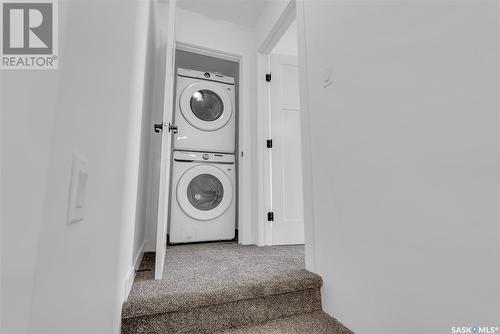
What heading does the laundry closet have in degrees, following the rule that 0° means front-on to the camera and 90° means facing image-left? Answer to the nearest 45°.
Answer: approximately 0°

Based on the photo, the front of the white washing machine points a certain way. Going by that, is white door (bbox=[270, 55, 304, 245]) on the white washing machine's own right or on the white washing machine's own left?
on the white washing machine's own left

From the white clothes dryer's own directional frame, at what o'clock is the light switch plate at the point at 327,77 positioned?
The light switch plate is roughly at 11 o'clock from the white clothes dryer.

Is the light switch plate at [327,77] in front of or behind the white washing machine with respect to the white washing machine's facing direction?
in front

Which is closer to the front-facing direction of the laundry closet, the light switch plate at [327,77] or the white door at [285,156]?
the light switch plate

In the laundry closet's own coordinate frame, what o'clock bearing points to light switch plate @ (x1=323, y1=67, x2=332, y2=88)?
The light switch plate is roughly at 11 o'clock from the laundry closet.

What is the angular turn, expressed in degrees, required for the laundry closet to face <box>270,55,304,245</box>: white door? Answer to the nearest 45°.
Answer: approximately 45° to its left

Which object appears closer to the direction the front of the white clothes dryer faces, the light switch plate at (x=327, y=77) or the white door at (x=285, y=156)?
the light switch plate

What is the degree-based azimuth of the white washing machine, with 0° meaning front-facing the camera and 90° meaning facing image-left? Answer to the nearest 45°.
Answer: approximately 0°
